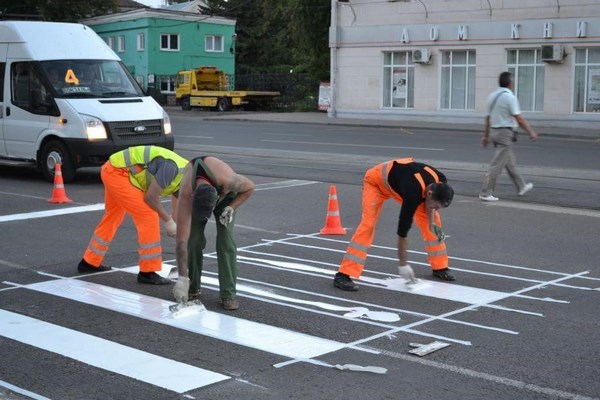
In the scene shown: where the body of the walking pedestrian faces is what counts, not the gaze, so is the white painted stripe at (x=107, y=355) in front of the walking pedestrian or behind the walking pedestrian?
behind

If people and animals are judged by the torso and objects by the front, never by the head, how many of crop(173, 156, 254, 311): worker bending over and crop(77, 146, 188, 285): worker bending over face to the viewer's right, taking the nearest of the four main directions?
1

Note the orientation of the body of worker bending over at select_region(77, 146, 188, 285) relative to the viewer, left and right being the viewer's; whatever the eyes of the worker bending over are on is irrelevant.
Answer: facing to the right of the viewer

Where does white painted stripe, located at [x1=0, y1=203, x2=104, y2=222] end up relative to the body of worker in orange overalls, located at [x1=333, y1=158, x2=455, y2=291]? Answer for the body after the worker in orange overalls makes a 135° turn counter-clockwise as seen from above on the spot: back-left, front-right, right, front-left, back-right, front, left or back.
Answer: front-left

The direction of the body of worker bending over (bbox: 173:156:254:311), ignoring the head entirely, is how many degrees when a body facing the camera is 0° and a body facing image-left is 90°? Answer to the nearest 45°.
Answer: approximately 0°

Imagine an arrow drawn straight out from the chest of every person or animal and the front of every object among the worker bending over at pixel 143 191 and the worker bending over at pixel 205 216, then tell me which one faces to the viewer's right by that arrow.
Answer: the worker bending over at pixel 143 191

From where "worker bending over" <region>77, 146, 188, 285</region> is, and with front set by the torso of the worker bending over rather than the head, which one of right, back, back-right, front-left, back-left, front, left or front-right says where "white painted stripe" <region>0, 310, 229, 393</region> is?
right

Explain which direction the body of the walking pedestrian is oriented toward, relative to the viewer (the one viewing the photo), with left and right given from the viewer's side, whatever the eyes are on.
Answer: facing away from the viewer and to the right of the viewer

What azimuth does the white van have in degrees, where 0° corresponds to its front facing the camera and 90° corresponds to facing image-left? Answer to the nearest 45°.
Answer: approximately 315°

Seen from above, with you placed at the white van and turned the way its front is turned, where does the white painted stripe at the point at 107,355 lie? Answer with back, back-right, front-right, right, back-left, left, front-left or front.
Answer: front-right
